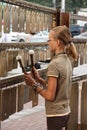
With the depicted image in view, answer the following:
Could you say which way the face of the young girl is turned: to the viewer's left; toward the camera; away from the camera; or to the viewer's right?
to the viewer's left

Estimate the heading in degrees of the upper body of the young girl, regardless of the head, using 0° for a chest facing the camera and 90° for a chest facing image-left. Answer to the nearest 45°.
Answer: approximately 135°
